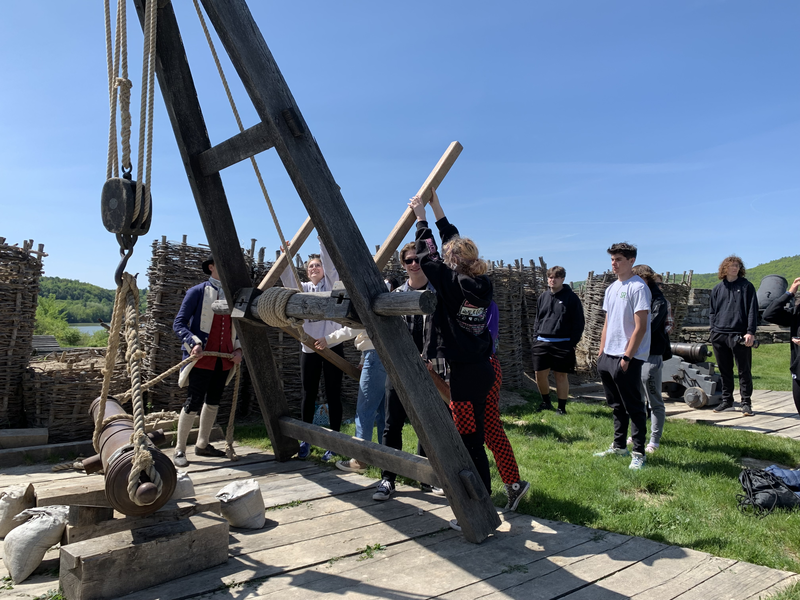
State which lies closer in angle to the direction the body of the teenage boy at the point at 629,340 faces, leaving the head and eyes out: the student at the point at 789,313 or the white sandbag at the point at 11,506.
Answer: the white sandbag

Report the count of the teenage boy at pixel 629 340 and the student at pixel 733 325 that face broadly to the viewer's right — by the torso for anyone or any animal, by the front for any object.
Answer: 0

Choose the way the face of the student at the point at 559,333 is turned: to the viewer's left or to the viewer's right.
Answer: to the viewer's left

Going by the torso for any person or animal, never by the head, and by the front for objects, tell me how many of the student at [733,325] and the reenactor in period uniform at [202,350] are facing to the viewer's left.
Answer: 0

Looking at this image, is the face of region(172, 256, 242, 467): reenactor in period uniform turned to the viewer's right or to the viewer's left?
to the viewer's right

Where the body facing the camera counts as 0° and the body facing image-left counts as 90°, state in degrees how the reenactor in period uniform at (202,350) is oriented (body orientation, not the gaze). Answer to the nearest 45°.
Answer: approximately 315°

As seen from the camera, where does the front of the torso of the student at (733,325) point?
toward the camera

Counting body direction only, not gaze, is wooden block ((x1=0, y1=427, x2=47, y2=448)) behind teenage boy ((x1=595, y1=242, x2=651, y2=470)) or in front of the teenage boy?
in front

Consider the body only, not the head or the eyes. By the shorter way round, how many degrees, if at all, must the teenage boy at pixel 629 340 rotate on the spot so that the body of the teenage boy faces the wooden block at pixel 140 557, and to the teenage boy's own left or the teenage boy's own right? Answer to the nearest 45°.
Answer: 0° — they already face it
